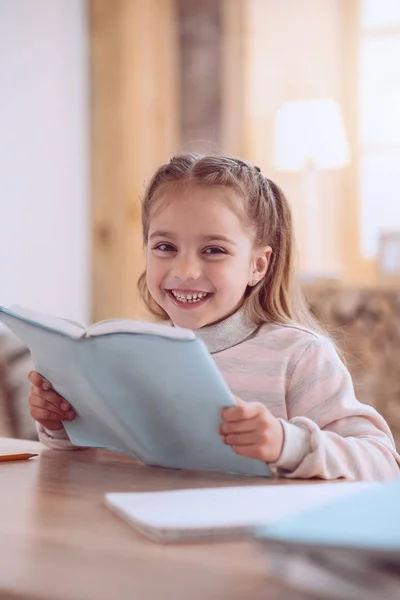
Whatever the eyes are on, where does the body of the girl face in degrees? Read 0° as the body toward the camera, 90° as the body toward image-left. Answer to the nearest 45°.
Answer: approximately 45°

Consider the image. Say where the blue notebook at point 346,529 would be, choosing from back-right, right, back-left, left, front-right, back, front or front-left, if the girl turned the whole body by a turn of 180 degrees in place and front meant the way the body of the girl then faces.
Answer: back-right

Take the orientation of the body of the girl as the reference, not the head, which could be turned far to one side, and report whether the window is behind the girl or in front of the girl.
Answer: behind

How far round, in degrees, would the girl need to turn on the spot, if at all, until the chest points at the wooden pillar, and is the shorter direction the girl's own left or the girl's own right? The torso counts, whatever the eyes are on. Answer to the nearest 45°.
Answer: approximately 135° to the girl's own right

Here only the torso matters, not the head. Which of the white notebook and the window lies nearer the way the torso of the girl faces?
the white notebook

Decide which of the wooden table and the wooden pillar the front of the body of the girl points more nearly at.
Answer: the wooden table
